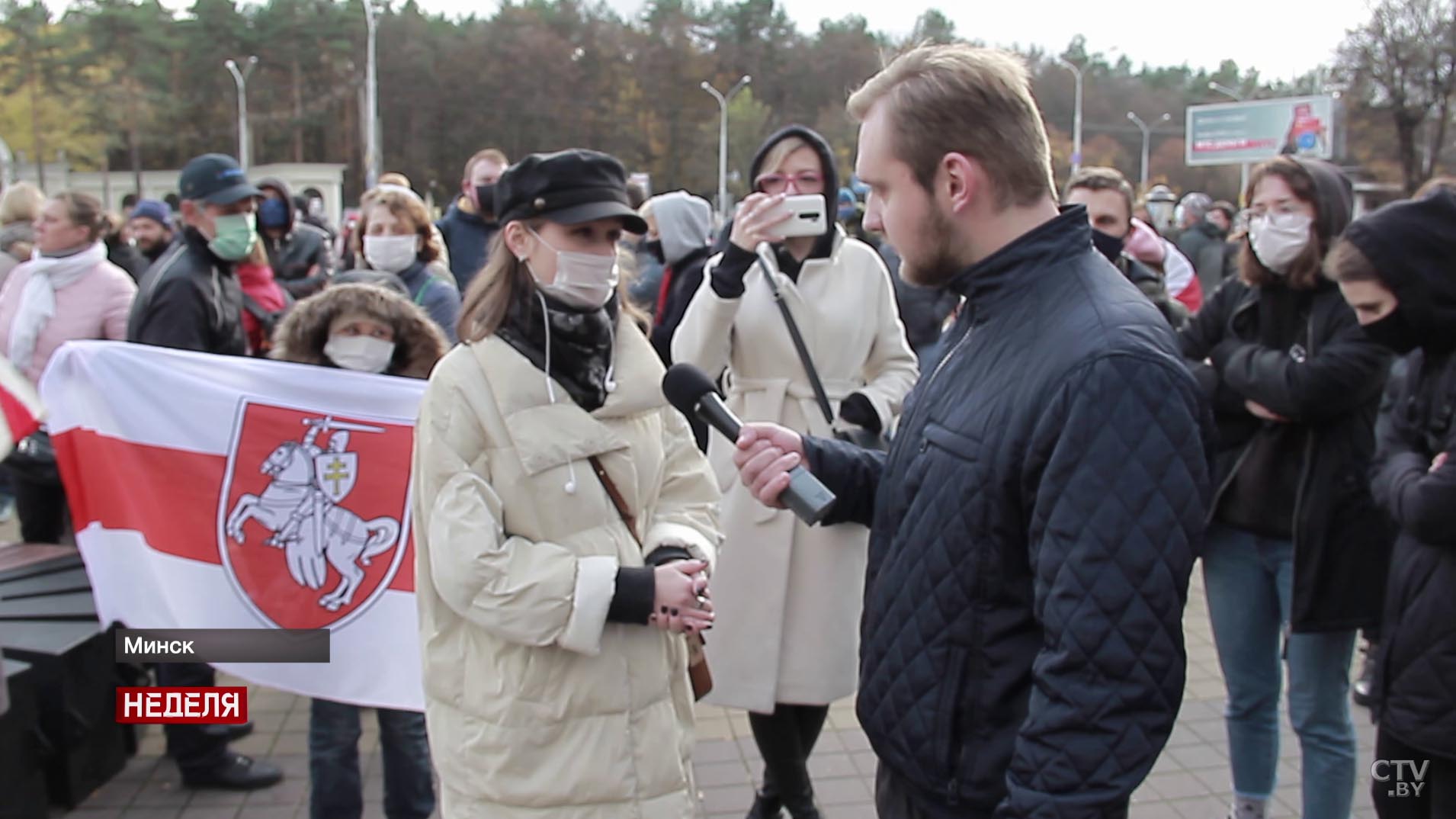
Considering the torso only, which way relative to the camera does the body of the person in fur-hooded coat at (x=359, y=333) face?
toward the camera

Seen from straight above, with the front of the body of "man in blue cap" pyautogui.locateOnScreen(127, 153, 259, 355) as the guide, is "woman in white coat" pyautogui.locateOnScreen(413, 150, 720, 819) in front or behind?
in front

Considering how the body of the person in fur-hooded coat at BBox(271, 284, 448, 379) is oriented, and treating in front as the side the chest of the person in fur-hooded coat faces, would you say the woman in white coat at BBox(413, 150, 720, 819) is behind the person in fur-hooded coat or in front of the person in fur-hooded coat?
in front

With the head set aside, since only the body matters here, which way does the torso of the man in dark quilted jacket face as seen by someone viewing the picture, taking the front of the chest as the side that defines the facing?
to the viewer's left

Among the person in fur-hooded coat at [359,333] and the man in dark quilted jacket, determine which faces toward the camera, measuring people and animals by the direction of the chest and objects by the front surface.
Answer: the person in fur-hooded coat

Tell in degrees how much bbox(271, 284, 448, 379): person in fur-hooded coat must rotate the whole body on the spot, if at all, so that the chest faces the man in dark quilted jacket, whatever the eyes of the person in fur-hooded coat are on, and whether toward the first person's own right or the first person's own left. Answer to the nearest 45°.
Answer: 0° — they already face them

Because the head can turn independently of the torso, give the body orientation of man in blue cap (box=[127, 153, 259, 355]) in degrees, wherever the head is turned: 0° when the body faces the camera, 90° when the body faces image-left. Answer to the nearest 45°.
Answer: approximately 315°

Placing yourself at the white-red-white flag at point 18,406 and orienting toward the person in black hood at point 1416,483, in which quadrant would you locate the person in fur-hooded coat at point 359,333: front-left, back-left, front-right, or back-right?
front-left

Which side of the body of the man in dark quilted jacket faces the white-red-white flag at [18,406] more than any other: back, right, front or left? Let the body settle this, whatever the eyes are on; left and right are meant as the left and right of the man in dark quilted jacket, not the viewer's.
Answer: front
